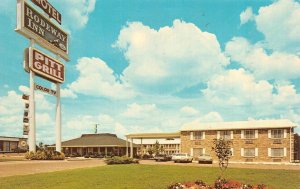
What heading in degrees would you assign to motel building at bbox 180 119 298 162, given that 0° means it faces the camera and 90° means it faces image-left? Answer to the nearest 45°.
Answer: approximately 0°

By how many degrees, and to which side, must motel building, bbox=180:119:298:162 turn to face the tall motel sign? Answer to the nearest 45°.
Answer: approximately 45° to its right

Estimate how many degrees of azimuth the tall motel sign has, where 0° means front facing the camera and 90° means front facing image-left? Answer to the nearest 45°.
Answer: approximately 315°

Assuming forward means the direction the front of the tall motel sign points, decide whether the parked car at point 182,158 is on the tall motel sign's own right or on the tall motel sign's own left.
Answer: on the tall motel sign's own left
